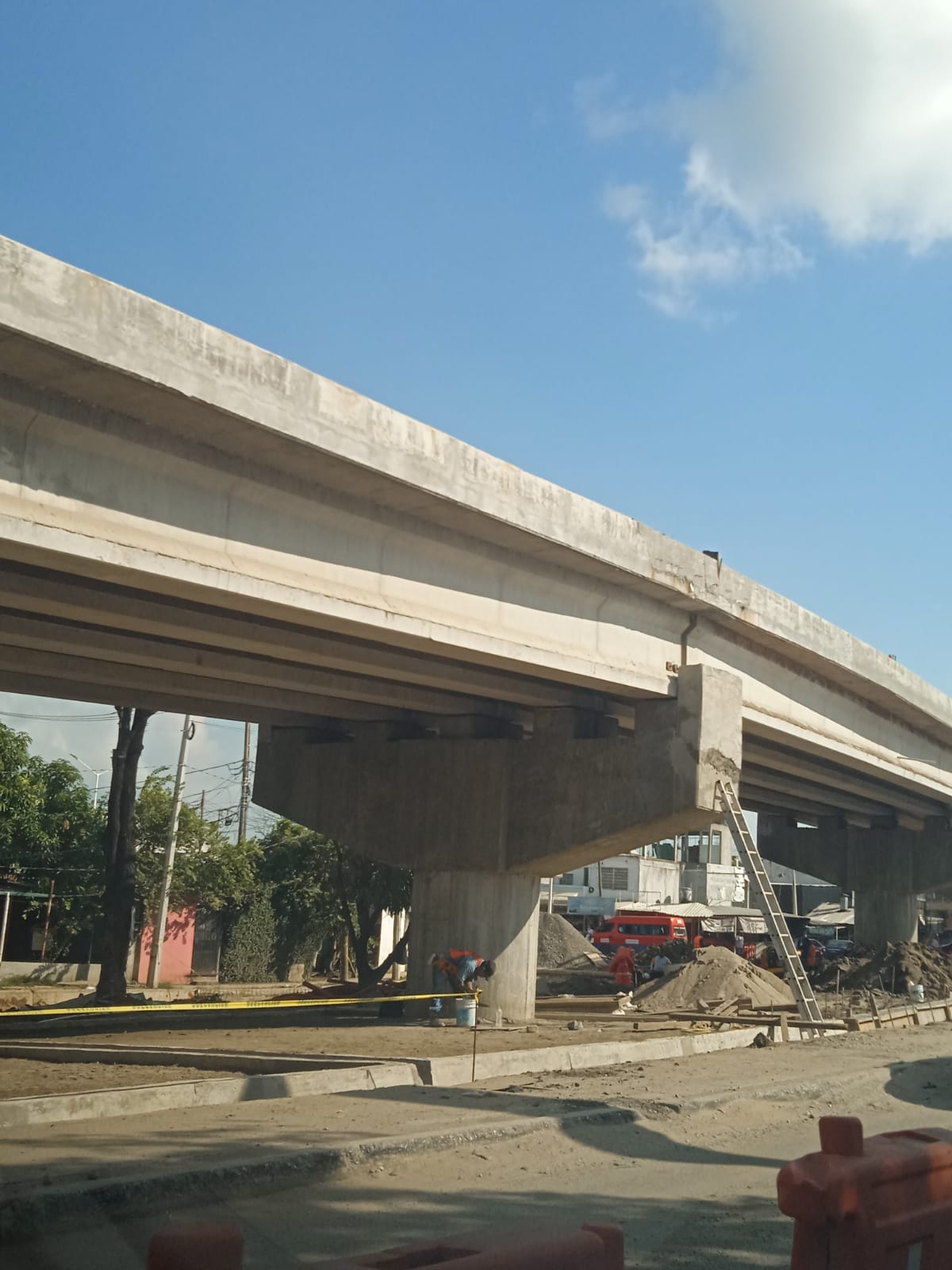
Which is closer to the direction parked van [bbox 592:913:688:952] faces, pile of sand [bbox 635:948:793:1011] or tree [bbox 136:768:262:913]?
the tree

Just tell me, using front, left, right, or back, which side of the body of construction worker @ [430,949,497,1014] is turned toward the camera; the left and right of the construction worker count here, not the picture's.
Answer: right

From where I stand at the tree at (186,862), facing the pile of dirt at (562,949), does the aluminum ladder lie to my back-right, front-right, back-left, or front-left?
front-right

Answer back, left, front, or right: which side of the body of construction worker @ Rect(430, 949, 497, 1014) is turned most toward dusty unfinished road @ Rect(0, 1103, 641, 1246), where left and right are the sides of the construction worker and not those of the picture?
right

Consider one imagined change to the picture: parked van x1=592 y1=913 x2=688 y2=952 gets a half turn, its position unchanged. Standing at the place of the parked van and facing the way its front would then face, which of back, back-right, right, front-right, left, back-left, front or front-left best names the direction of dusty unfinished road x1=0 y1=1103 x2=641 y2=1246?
right

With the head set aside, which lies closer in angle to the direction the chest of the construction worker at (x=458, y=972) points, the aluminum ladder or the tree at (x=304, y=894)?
the aluminum ladder

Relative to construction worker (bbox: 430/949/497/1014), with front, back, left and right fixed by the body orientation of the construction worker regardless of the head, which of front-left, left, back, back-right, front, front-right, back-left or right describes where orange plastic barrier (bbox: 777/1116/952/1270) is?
right

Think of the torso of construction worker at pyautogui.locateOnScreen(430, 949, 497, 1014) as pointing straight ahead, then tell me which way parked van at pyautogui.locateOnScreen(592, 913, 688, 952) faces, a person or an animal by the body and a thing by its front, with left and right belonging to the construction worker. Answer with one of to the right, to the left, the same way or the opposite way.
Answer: the opposite way

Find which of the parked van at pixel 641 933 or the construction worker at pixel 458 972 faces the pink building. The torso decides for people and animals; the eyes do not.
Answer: the parked van

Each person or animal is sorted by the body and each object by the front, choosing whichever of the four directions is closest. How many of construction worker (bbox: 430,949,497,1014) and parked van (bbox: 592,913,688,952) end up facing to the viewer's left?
1

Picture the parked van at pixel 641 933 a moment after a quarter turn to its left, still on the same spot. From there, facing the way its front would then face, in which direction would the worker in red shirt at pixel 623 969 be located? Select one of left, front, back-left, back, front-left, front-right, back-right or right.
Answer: front

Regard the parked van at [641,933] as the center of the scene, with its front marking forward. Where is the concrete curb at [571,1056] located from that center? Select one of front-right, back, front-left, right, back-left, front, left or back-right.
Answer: left

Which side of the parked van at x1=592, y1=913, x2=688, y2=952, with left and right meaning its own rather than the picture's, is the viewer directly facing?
left

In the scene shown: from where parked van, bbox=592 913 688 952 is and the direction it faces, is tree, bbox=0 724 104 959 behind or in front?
in front
